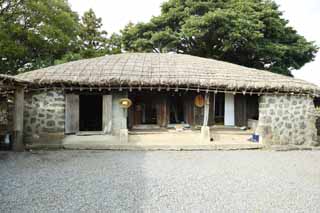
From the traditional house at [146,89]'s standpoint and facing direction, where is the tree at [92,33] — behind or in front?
behind

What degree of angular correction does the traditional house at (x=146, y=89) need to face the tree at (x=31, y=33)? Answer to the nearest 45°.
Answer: approximately 135° to its right

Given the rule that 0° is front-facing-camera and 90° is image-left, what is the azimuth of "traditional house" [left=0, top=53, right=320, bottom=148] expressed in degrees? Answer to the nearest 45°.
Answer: approximately 0°

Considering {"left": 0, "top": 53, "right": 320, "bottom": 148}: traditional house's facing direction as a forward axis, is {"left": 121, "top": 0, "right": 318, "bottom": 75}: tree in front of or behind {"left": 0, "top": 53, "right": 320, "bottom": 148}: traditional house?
behind
